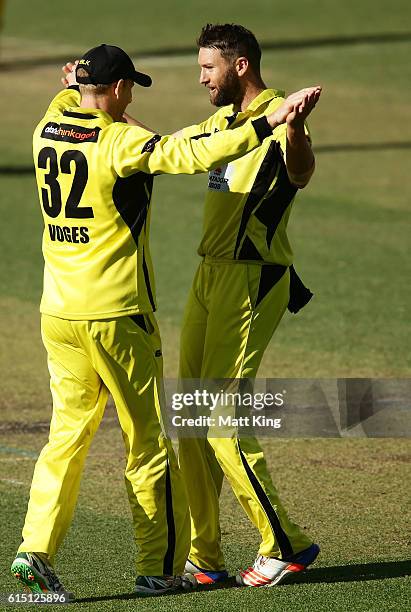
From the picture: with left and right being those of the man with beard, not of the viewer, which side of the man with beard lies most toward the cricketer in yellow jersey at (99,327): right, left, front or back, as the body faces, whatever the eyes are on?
front

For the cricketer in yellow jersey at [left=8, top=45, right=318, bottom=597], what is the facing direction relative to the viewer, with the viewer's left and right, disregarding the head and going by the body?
facing away from the viewer and to the right of the viewer

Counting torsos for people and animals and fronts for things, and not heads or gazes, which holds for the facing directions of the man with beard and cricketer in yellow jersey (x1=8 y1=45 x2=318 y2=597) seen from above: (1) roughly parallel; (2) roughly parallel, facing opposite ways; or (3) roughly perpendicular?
roughly parallel, facing opposite ways

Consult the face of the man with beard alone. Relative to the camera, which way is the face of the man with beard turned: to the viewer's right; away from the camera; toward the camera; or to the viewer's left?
to the viewer's left

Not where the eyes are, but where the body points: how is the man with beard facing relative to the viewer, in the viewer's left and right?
facing the viewer and to the left of the viewer
